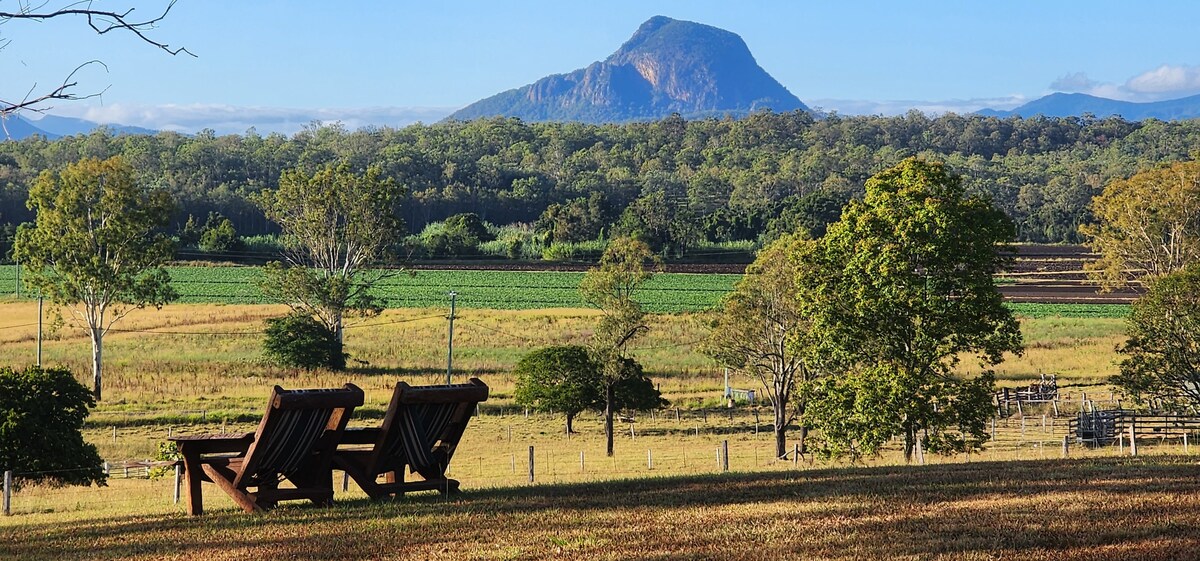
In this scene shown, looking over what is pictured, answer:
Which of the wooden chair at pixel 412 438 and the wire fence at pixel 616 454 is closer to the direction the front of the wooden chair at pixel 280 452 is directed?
the wire fence

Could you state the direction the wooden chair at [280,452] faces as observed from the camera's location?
facing away from the viewer and to the left of the viewer

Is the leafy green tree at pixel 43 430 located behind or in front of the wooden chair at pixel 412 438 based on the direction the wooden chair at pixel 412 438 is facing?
in front

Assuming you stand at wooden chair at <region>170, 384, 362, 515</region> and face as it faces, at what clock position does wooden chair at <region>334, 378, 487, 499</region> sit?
wooden chair at <region>334, 378, 487, 499</region> is roughly at 4 o'clock from wooden chair at <region>170, 384, 362, 515</region>.

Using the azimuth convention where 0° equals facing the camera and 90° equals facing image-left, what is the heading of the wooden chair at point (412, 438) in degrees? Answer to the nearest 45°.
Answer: approximately 135°

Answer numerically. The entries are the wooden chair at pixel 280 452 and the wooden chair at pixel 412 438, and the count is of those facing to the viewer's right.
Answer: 0

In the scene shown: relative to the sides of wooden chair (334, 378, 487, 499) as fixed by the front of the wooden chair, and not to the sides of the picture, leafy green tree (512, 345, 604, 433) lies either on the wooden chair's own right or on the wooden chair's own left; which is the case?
on the wooden chair's own right

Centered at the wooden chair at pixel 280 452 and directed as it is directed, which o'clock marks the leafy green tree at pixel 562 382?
The leafy green tree is roughly at 2 o'clock from the wooden chair.

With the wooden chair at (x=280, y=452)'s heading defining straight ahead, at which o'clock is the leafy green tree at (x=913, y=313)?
The leafy green tree is roughly at 3 o'clock from the wooden chair.
